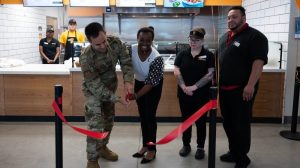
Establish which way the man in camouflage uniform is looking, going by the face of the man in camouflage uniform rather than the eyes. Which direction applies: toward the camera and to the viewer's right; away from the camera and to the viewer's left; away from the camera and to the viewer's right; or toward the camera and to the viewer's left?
toward the camera and to the viewer's right

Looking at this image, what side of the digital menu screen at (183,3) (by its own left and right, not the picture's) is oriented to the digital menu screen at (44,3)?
right

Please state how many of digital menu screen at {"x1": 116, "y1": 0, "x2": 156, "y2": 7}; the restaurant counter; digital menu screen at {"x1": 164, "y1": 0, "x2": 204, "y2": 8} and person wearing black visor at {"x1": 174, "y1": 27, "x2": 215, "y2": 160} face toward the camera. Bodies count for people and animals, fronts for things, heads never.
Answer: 4

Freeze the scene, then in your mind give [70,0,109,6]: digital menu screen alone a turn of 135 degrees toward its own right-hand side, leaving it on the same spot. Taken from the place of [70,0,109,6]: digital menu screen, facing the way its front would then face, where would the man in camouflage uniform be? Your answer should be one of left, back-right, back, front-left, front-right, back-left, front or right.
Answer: back-left

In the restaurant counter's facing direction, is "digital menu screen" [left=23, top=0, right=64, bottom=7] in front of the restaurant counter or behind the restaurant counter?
behind

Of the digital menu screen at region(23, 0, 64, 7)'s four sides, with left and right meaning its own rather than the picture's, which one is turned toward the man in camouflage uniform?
front

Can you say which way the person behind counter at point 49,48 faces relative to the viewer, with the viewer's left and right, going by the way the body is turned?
facing the viewer

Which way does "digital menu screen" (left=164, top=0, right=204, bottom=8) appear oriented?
toward the camera

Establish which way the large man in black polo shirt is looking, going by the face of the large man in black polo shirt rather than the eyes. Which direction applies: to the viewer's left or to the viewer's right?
to the viewer's left

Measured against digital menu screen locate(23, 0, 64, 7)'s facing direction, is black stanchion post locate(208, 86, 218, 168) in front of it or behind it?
in front

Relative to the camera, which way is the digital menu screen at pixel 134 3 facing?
toward the camera

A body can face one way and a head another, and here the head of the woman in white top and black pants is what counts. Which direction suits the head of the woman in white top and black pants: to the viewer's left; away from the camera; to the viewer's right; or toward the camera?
toward the camera
